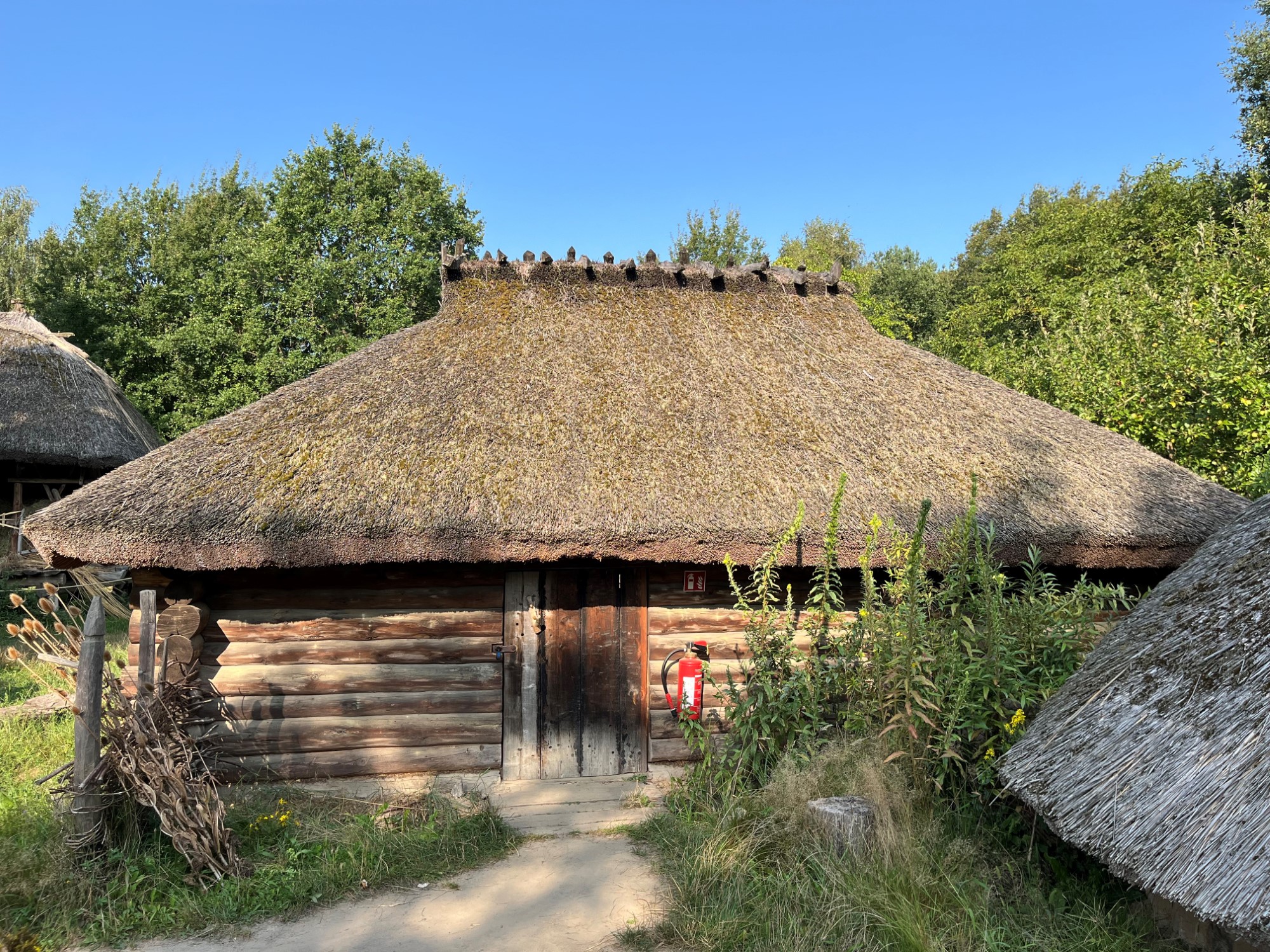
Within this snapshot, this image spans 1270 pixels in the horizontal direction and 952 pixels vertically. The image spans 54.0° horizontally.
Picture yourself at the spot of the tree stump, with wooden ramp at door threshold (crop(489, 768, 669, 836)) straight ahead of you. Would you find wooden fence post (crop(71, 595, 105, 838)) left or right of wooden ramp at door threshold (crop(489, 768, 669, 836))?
left

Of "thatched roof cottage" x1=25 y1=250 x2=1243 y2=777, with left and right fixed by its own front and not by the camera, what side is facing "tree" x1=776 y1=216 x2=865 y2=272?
back

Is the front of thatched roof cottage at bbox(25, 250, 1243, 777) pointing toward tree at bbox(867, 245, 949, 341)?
no

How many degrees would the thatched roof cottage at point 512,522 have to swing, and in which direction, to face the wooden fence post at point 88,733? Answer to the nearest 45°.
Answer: approximately 45° to its right

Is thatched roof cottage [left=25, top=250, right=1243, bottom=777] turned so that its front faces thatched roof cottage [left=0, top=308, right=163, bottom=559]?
no

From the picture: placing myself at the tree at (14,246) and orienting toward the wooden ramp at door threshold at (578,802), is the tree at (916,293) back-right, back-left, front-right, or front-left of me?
front-left

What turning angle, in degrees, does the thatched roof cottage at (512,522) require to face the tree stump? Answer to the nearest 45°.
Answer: approximately 45° to its left

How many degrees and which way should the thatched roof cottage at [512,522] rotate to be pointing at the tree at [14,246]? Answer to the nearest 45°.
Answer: approximately 135° to its right

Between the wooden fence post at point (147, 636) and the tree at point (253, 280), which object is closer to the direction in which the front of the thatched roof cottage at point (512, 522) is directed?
the wooden fence post

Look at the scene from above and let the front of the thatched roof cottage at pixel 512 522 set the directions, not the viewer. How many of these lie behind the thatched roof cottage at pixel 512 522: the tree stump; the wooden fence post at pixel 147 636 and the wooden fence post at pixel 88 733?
0

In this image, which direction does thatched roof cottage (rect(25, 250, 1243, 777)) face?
toward the camera

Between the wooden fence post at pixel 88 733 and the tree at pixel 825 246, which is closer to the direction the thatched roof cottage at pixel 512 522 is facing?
the wooden fence post
